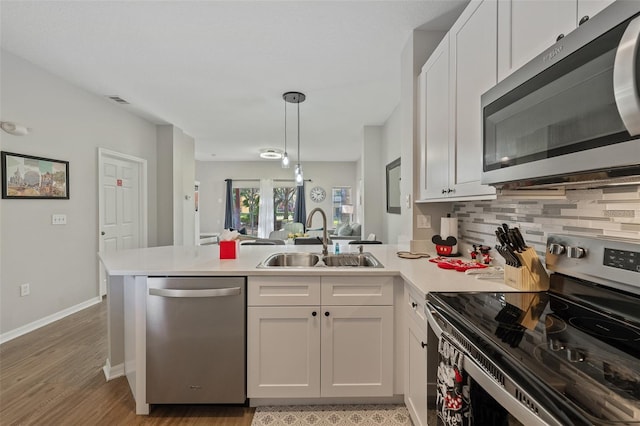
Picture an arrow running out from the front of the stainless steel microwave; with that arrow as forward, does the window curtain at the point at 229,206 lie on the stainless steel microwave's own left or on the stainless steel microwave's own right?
on the stainless steel microwave's own right

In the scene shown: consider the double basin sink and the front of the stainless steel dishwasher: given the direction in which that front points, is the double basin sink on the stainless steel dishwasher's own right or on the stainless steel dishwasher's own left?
on the stainless steel dishwasher's own left

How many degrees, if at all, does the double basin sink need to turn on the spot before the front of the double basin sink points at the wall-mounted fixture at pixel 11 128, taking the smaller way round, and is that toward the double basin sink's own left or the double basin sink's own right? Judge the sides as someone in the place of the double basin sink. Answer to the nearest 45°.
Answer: approximately 90° to the double basin sink's own right

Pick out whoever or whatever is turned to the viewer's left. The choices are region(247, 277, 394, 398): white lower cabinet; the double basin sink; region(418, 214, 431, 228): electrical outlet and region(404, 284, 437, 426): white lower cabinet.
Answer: region(404, 284, 437, 426): white lower cabinet

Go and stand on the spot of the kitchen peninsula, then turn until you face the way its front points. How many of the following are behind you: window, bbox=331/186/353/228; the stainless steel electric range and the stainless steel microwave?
1

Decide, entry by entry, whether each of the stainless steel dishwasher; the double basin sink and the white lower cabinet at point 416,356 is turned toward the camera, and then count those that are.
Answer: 2

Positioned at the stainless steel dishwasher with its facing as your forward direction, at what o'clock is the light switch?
The light switch is roughly at 5 o'clock from the stainless steel dishwasher.

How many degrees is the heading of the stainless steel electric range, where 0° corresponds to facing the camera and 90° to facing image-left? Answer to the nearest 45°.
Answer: approximately 45°

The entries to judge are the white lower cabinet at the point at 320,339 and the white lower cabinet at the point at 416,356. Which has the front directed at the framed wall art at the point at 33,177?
the white lower cabinet at the point at 416,356

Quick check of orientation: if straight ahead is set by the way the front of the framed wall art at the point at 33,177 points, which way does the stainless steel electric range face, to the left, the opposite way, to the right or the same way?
the opposite way

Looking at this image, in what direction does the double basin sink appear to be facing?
toward the camera

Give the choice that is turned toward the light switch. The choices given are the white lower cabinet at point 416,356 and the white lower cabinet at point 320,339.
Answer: the white lower cabinet at point 416,356

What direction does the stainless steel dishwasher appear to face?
toward the camera

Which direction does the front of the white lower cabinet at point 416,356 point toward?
to the viewer's left

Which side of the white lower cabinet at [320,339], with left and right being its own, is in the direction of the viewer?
front

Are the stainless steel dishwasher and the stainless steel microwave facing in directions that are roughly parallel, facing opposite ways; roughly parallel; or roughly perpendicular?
roughly perpendicular

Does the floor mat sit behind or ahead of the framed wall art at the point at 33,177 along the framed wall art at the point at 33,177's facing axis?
ahead

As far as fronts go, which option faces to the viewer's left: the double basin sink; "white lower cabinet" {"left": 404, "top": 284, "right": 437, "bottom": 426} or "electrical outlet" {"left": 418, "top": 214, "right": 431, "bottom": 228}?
the white lower cabinet
